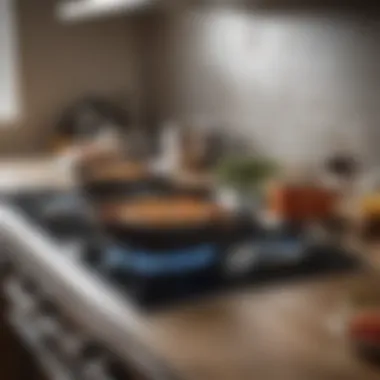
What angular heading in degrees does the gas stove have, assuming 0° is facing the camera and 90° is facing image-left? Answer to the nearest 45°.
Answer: approximately 45°
